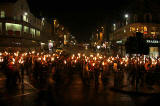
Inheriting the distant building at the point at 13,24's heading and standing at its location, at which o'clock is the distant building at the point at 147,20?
the distant building at the point at 147,20 is roughly at 11 o'clock from the distant building at the point at 13,24.

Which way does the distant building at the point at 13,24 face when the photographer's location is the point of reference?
facing the viewer and to the right of the viewer
